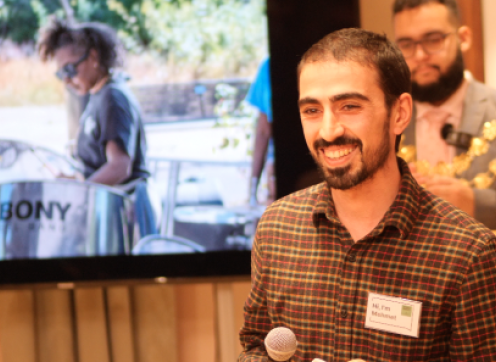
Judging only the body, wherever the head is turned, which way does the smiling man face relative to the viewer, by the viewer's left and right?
facing the viewer and to the left of the viewer

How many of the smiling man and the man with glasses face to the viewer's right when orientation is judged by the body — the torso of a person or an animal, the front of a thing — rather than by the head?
0

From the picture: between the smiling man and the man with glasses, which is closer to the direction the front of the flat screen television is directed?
the smiling man

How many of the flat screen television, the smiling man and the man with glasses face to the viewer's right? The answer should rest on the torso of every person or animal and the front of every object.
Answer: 0

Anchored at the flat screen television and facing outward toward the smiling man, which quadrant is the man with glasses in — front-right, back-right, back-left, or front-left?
front-left

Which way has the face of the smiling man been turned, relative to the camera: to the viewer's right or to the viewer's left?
to the viewer's left

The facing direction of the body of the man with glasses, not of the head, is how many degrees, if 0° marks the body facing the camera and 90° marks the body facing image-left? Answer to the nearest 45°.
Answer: approximately 45°

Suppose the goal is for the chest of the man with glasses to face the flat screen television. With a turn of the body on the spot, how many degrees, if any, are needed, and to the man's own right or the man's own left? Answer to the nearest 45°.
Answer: approximately 45° to the man's own right

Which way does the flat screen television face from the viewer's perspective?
toward the camera
